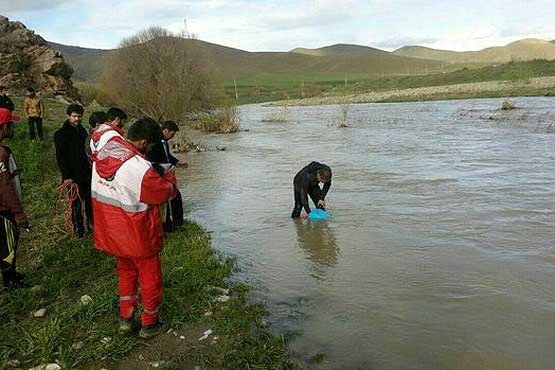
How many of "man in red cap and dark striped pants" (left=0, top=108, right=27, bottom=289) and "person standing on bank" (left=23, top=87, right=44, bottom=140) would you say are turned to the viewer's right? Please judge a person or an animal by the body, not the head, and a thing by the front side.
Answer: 1

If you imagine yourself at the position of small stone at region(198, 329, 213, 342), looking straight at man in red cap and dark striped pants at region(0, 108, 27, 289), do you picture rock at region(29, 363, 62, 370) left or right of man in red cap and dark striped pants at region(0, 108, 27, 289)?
left

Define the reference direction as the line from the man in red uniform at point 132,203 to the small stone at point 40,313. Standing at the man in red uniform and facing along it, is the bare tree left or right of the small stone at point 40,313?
right

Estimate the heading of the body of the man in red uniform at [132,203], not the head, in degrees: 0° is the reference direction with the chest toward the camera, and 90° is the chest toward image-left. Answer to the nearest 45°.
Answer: approximately 225°

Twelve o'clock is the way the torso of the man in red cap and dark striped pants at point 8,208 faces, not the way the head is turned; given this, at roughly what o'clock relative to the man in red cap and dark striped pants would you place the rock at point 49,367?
The rock is roughly at 3 o'clock from the man in red cap and dark striped pants.

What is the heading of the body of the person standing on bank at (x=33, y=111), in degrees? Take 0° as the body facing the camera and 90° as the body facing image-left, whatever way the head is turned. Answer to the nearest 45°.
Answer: approximately 0°

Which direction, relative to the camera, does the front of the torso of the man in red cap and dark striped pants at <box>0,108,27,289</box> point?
to the viewer's right

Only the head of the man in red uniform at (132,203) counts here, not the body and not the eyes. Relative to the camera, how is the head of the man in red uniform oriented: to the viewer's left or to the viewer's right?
to the viewer's right
